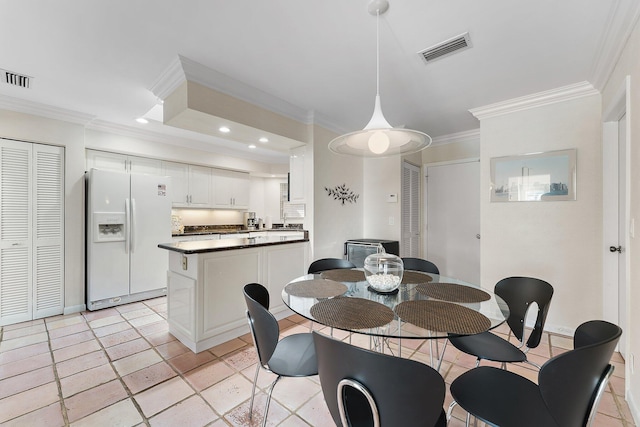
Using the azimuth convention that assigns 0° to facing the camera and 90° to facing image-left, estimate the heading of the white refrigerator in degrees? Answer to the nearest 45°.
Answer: approximately 315°

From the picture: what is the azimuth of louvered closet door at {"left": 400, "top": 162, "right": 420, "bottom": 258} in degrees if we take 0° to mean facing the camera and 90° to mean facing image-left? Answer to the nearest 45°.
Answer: approximately 315°

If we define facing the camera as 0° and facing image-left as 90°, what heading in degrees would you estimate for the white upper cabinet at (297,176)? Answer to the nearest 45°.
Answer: approximately 45°

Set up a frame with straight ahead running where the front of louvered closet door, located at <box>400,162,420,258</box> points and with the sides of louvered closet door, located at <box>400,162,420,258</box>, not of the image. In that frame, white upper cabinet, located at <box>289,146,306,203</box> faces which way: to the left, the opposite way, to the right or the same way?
to the right

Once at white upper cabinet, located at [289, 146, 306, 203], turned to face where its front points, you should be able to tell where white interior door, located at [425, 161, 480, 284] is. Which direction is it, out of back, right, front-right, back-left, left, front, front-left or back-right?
back-left

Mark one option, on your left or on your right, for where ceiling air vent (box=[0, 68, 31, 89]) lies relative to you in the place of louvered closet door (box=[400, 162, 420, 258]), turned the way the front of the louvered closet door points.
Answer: on your right

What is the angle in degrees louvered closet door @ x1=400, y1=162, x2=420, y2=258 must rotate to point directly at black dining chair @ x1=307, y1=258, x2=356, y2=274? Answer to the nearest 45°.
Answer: approximately 45° to its right

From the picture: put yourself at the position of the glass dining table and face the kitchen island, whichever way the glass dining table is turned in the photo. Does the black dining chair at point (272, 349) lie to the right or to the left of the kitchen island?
left

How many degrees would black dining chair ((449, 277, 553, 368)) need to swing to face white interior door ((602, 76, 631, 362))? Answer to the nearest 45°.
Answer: approximately 180°
